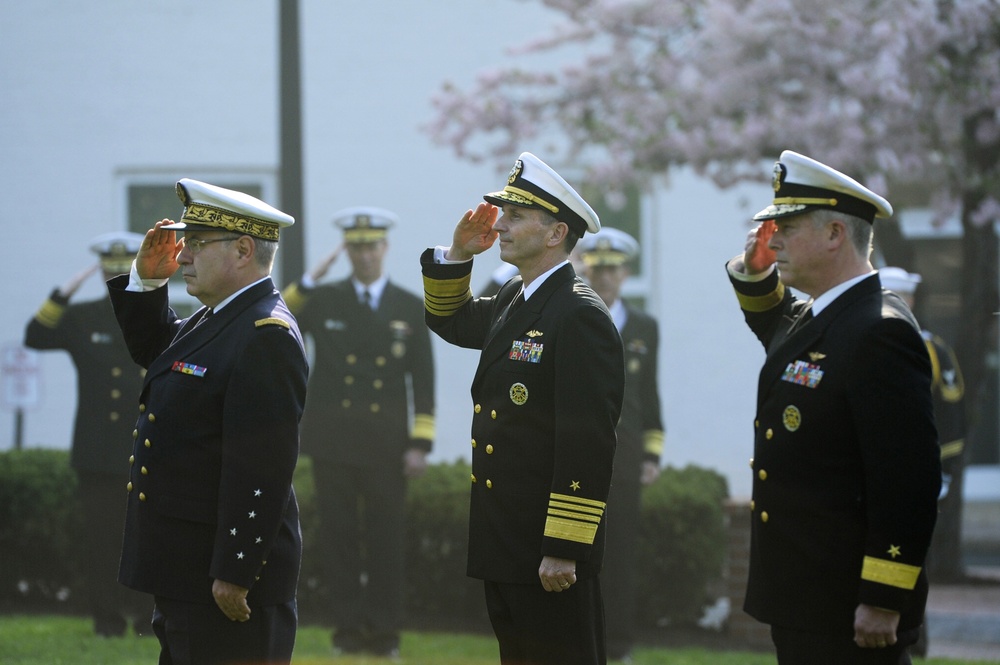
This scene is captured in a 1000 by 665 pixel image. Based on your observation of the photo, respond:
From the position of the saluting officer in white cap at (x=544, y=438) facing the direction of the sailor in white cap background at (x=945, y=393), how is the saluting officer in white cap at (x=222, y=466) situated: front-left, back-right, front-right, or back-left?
back-left

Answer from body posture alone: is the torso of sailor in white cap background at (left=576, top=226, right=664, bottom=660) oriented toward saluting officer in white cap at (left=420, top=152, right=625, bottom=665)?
yes

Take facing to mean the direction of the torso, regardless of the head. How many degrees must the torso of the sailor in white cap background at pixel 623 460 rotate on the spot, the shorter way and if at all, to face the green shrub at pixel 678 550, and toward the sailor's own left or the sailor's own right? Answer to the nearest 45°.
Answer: approximately 135° to the sailor's own left

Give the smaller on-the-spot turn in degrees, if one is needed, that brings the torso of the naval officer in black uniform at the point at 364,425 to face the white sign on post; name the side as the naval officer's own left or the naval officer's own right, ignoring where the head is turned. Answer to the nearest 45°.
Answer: approximately 135° to the naval officer's own right

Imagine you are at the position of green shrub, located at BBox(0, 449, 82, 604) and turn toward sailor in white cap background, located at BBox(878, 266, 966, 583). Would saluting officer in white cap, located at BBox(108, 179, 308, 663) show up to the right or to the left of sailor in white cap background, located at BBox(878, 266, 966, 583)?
right

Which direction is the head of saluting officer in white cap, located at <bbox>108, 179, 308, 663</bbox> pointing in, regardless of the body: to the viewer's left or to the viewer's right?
to the viewer's left

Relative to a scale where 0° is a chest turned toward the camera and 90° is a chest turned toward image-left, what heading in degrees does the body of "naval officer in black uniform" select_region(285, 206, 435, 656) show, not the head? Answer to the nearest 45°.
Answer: approximately 0°

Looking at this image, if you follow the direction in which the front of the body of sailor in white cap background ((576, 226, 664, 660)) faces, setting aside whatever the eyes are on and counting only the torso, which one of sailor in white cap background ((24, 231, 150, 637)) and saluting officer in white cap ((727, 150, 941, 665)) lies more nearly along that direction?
the saluting officer in white cap

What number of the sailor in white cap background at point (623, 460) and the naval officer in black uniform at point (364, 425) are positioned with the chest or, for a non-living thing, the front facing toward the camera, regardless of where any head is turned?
2
